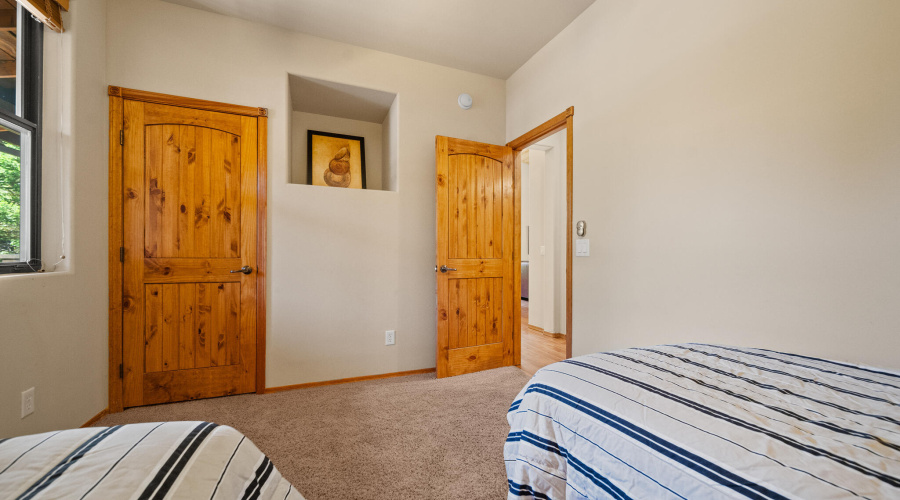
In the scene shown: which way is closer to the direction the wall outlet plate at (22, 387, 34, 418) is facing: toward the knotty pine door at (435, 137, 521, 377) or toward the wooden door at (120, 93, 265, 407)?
the knotty pine door

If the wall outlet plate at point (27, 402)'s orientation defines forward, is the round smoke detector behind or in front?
in front

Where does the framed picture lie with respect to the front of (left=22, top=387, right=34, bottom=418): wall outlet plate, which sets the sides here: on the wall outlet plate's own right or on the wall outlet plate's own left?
on the wall outlet plate's own left

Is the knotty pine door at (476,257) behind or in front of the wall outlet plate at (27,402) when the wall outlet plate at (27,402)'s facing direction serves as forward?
in front

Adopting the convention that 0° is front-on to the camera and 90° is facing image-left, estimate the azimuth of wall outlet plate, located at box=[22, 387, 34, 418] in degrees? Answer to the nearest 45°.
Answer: approximately 315°

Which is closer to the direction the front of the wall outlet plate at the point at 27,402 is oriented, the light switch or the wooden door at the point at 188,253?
the light switch

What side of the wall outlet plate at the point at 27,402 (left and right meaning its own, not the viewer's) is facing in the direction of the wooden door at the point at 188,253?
left

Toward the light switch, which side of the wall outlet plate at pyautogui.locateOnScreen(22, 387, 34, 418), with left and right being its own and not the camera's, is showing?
front
